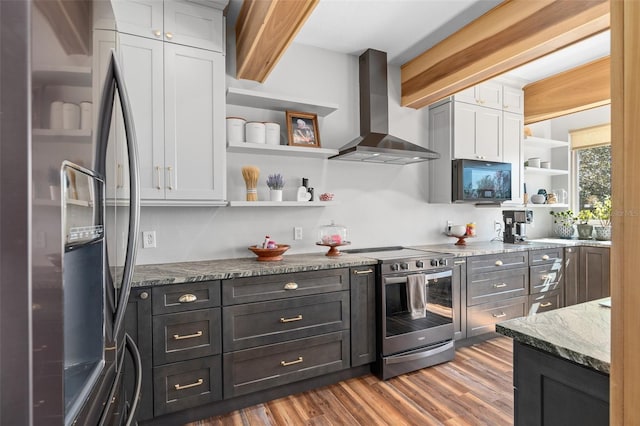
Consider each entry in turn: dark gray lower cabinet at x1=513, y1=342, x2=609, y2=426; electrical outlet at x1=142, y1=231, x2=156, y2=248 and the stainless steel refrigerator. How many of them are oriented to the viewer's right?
1

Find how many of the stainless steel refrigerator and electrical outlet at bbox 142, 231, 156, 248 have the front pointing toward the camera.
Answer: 1

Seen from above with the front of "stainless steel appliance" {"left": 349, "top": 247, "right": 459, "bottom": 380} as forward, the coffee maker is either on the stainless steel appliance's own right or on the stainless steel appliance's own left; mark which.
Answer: on the stainless steel appliance's own left

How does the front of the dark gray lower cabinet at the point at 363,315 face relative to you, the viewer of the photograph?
facing the viewer and to the right of the viewer

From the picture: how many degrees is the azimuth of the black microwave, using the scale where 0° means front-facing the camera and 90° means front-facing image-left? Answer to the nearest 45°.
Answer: approximately 315°

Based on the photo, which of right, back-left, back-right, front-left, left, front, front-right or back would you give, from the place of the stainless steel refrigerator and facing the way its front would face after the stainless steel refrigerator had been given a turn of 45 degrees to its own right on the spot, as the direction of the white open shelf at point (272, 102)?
left

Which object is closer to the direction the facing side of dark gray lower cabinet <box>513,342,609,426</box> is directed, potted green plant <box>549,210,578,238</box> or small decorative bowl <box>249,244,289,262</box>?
the small decorative bowl

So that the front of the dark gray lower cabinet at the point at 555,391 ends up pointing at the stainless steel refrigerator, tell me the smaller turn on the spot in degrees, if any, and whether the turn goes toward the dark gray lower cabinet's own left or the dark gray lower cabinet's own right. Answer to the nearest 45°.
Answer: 0° — it already faces it

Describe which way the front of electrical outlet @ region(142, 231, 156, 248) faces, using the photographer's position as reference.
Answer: facing the viewer

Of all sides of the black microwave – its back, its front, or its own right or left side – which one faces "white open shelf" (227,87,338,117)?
right

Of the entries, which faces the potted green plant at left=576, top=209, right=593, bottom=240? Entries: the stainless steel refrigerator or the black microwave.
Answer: the stainless steel refrigerator

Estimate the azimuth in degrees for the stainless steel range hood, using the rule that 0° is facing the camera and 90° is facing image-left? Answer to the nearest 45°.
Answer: approximately 315°

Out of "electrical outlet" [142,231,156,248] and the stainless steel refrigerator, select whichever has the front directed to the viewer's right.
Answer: the stainless steel refrigerator
